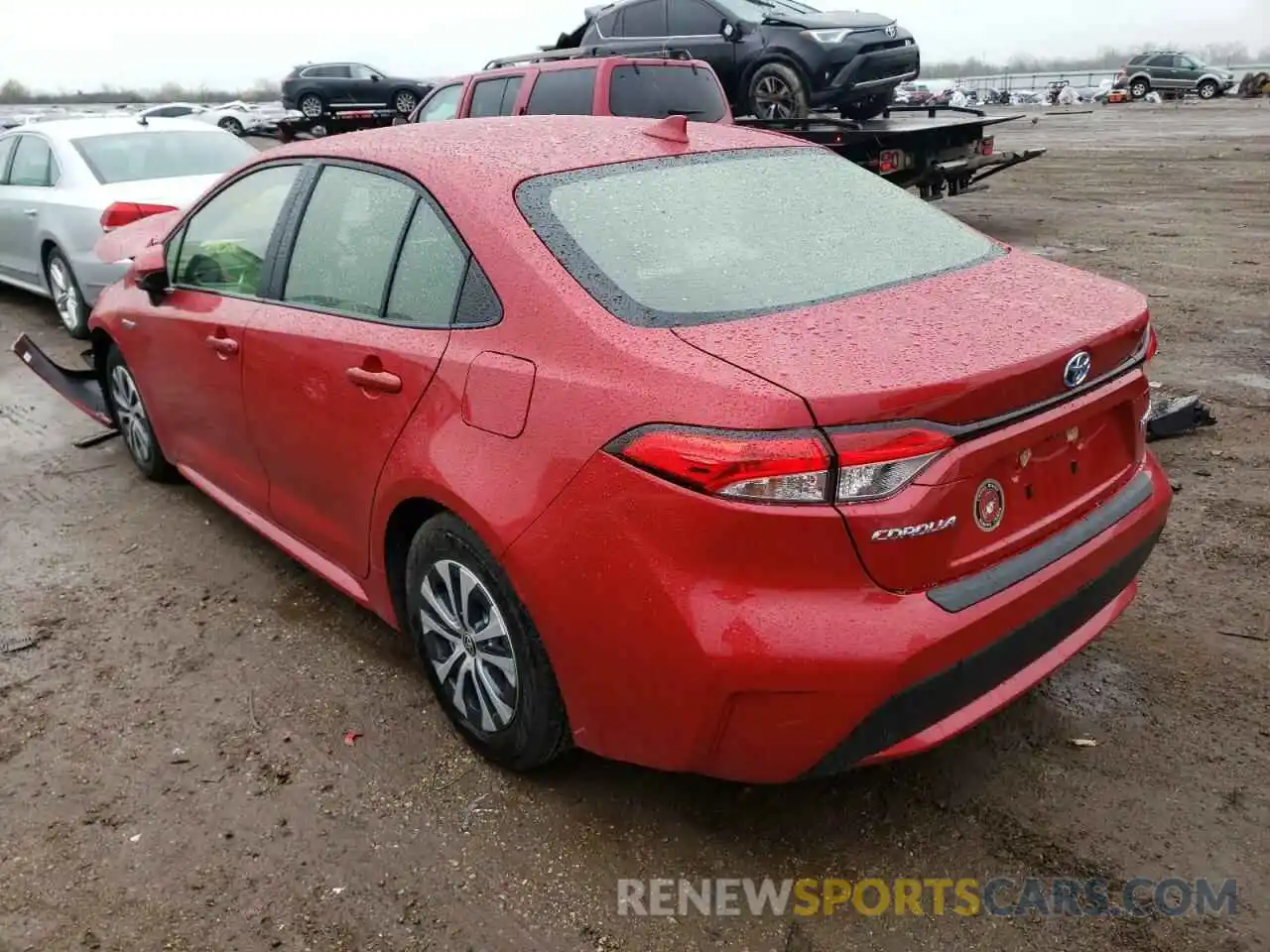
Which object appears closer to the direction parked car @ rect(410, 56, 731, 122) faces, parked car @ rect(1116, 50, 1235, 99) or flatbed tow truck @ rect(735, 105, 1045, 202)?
the parked car

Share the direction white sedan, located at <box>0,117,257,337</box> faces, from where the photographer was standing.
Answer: facing away from the viewer and to the left of the viewer

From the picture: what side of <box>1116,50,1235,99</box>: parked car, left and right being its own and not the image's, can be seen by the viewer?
right

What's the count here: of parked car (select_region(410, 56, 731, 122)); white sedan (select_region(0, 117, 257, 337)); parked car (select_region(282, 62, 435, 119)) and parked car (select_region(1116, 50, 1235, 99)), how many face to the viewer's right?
2

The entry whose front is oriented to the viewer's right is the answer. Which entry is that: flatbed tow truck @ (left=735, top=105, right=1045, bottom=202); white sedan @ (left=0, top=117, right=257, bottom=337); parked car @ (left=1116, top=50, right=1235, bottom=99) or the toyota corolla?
the parked car

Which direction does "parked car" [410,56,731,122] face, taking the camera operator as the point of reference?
facing away from the viewer and to the left of the viewer

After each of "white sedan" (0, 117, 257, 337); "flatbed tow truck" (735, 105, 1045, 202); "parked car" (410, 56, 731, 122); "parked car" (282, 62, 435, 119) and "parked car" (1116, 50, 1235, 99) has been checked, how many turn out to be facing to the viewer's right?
2

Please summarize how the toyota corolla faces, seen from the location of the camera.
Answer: facing away from the viewer and to the left of the viewer

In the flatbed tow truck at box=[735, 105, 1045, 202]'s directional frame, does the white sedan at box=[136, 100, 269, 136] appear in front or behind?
in front

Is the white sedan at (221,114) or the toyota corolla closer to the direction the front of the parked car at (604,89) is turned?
the white sedan

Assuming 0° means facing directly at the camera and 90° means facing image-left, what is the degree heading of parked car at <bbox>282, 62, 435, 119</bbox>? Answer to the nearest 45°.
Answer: approximately 270°

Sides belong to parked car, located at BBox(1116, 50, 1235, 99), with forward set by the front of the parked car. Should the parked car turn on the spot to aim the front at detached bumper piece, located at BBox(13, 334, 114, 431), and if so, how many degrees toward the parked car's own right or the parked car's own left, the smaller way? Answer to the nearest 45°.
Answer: approximately 90° to the parked car's own right

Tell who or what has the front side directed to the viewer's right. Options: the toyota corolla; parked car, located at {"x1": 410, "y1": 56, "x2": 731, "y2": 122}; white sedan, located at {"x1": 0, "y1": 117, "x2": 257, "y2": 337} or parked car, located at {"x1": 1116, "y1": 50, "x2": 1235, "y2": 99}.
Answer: parked car, located at {"x1": 1116, "y1": 50, "x2": 1235, "y2": 99}

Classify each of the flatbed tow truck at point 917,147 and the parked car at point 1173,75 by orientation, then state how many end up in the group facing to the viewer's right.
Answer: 1
